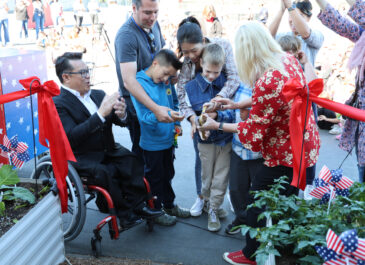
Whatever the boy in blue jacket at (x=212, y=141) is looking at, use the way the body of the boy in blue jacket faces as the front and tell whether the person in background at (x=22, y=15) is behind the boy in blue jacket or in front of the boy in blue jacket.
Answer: behind

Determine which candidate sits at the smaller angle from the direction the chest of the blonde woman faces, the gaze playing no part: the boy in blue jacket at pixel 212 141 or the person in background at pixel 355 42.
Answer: the boy in blue jacket

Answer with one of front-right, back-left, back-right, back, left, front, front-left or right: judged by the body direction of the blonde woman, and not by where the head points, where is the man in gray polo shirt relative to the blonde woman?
front-right

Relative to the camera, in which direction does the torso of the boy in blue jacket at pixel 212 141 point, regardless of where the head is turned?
toward the camera

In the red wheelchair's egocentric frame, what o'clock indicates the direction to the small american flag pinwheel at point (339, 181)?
The small american flag pinwheel is roughly at 12 o'clock from the red wheelchair.

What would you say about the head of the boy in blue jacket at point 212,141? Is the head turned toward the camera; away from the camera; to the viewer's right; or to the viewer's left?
toward the camera

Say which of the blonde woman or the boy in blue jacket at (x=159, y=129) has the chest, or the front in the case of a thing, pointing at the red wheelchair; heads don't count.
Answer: the blonde woman

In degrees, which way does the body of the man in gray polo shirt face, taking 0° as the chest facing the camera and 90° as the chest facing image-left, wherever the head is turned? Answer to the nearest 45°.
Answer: approximately 315°

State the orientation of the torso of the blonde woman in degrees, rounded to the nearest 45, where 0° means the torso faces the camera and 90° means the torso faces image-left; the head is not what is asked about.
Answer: approximately 90°

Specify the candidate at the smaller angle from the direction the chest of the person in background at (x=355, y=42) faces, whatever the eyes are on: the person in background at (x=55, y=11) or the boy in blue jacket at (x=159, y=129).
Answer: the boy in blue jacket

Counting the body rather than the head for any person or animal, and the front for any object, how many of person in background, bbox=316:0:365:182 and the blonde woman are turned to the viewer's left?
2

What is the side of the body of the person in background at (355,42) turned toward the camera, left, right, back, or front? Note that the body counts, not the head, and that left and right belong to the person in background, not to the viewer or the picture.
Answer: left

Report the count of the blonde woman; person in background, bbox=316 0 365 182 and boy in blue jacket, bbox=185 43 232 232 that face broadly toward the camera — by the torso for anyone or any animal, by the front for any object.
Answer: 1

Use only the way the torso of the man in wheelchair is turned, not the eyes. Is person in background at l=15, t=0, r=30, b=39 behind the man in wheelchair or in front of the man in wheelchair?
behind

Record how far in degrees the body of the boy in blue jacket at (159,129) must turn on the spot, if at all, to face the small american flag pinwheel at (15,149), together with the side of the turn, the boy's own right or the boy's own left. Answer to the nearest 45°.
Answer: approximately 90° to the boy's own right

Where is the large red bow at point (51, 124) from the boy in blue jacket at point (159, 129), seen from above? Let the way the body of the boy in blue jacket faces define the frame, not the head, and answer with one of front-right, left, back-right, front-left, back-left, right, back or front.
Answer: right
